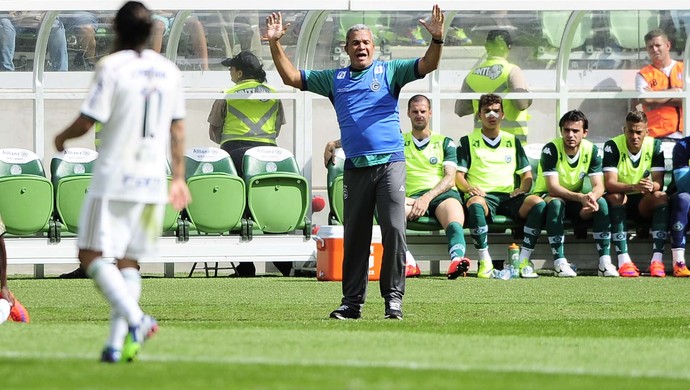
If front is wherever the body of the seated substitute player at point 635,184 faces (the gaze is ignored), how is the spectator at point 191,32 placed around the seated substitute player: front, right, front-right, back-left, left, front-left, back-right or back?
right

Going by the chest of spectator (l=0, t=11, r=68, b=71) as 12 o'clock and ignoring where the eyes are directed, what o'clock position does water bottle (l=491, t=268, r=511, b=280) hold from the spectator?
The water bottle is roughly at 10 o'clock from the spectator.

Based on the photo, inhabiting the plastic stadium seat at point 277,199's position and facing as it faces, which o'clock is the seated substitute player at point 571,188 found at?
The seated substitute player is roughly at 9 o'clock from the plastic stadium seat.

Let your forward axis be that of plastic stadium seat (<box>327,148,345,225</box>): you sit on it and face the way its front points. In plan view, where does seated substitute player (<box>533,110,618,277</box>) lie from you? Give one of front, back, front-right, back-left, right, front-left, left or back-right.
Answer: left

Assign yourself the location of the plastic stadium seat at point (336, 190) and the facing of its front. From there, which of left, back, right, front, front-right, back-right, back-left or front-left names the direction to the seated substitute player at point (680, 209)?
left

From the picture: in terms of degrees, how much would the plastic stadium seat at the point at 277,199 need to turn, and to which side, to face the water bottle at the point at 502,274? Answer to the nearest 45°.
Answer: approximately 90° to its left

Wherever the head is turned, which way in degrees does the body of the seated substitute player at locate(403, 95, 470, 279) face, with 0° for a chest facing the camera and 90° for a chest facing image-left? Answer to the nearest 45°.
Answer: approximately 0°

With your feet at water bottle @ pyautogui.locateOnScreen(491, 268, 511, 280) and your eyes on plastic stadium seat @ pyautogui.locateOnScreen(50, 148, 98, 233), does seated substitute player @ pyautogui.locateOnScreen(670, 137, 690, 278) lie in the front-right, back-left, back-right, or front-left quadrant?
back-right
